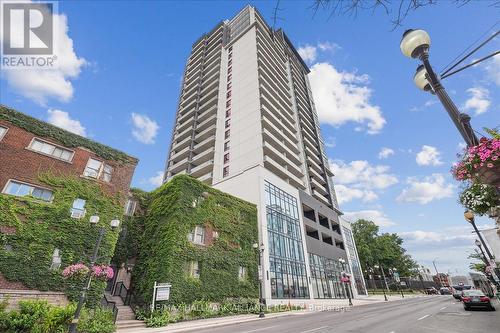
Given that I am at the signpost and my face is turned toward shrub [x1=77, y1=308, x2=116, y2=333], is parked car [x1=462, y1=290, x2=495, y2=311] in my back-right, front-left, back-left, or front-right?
back-left

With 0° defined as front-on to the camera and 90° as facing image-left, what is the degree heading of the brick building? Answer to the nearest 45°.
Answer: approximately 315°

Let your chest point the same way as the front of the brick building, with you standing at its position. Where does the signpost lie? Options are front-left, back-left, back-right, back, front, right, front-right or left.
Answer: front-left

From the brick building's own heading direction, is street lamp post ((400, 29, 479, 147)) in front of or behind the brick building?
in front
